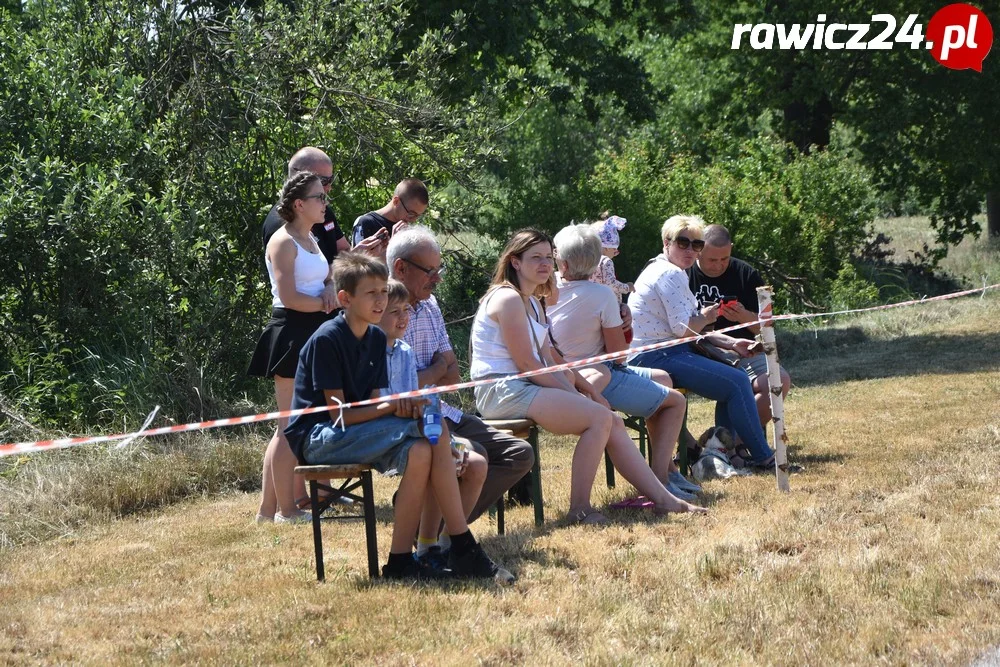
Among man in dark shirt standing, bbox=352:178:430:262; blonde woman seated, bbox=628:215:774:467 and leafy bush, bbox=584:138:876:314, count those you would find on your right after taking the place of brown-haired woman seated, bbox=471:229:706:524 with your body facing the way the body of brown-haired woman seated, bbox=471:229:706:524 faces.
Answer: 0

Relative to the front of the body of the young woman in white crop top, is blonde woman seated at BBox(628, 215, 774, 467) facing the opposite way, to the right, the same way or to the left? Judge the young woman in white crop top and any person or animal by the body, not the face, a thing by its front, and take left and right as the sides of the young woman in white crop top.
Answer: the same way

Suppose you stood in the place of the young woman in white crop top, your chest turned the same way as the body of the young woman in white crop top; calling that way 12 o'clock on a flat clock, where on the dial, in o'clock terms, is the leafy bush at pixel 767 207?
The leafy bush is roughly at 10 o'clock from the young woman in white crop top.

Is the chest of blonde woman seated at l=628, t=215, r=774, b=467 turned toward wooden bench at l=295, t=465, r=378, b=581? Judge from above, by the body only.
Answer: no

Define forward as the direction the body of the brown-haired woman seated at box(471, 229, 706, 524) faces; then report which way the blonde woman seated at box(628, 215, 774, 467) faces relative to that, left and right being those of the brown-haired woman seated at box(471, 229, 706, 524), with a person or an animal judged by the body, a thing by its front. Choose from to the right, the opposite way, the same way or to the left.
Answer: the same way

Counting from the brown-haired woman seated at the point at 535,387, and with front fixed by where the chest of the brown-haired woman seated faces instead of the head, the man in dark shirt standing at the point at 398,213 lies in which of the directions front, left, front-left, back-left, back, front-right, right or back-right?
back-left

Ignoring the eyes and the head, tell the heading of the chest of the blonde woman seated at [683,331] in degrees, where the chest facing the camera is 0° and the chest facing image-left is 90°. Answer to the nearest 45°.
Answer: approximately 270°

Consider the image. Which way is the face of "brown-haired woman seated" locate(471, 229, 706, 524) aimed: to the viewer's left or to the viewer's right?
to the viewer's right

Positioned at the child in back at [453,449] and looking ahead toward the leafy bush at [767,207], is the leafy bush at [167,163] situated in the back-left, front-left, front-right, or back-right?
front-left

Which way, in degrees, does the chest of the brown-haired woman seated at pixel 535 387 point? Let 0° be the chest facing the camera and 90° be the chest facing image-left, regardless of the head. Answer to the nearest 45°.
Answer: approximately 270°

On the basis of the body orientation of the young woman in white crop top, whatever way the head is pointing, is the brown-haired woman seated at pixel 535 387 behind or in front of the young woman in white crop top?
in front

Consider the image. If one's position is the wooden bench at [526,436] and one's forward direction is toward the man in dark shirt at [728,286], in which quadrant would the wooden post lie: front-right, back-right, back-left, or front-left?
front-right

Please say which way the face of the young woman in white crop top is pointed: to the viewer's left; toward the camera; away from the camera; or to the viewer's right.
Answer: to the viewer's right

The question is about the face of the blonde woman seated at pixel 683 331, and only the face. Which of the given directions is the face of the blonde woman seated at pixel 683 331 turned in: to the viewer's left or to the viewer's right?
to the viewer's right

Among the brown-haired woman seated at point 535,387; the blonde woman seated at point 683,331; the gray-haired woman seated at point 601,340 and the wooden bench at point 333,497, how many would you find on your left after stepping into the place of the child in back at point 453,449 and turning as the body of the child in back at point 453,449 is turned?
3

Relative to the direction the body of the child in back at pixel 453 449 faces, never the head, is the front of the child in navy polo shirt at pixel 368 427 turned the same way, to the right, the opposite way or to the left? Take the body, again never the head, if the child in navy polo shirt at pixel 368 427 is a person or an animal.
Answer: the same way

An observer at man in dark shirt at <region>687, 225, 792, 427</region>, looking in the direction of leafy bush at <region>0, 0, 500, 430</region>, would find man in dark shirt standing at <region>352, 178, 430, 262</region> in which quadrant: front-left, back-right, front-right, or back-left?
front-left

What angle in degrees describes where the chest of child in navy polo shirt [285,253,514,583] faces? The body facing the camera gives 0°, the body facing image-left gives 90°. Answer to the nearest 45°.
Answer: approximately 315°

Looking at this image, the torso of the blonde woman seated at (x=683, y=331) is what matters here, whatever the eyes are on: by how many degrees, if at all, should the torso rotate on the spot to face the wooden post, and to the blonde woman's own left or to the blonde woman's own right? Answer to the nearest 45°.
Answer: approximately 45° to the blonde woman's own right
